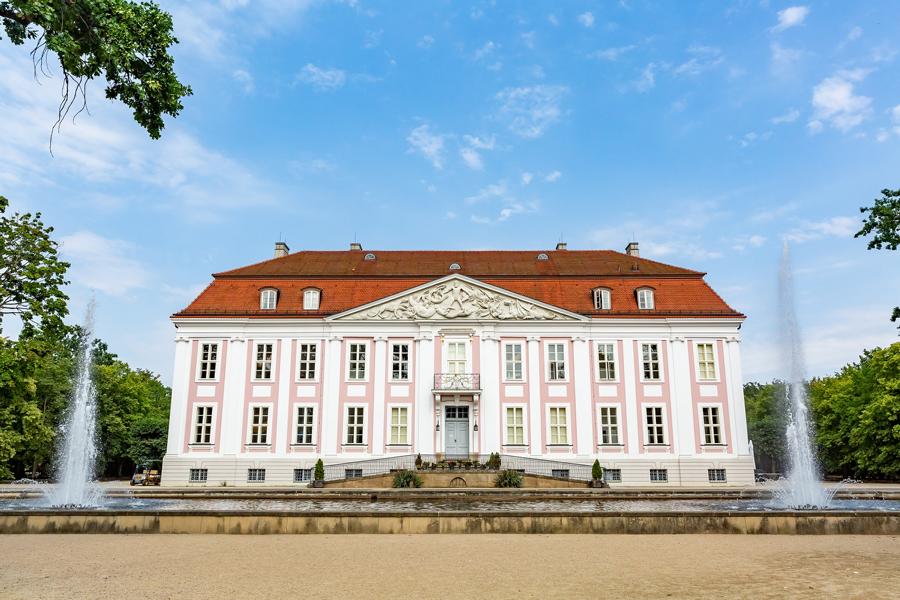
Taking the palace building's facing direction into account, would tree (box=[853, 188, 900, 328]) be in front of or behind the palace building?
in front

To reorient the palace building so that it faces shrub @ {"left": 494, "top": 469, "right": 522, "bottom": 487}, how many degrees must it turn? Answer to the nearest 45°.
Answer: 0° — it already faces it

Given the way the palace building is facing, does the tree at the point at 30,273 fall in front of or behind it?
in front

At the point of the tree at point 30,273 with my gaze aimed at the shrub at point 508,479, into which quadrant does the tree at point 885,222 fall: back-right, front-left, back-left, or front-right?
front-right

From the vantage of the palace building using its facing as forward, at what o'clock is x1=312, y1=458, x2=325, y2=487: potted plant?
The potted plant is roughly at 2 o'clock from the palace building.

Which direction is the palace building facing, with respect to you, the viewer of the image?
facing the viewer
